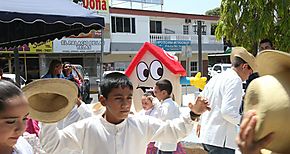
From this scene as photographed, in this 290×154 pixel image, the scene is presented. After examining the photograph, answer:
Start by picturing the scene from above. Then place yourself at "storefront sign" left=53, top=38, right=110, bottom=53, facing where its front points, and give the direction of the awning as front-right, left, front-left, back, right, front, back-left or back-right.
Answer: front

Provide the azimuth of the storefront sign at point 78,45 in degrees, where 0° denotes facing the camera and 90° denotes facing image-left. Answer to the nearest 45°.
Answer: approximately 0°

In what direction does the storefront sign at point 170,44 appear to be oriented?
toward the camera

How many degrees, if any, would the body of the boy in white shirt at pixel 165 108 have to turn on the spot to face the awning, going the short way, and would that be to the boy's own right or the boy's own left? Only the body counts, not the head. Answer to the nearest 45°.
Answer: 0° — they already face it

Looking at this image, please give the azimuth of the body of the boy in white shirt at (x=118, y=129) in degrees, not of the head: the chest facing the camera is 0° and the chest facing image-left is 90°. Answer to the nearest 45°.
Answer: approximately 0°

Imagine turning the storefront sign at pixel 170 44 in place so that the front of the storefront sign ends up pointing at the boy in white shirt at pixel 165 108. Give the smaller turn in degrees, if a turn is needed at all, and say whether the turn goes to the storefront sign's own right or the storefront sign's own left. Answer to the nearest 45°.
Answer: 0° — it already faces them

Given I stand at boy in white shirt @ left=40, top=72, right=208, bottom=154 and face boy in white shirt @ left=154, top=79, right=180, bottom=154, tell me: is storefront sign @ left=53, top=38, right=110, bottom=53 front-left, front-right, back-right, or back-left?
front-left

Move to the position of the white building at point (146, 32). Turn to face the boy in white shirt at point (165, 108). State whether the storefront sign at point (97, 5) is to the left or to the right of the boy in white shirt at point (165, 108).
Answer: right
